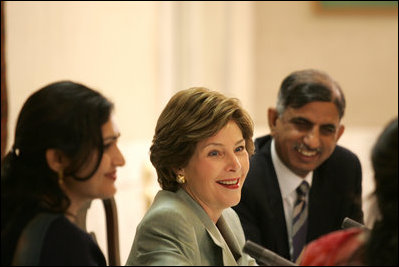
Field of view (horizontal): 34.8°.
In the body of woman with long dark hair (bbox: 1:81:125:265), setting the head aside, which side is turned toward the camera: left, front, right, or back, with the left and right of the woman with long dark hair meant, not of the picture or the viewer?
right

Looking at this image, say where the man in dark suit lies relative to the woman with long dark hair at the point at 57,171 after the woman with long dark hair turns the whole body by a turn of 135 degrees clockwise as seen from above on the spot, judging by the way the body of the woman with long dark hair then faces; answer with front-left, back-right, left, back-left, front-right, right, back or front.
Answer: back

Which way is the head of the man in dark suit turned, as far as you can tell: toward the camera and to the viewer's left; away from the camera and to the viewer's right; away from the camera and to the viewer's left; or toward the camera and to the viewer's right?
toward the camera and to the viewer's left

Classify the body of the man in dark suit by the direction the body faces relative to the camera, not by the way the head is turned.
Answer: toward the camera

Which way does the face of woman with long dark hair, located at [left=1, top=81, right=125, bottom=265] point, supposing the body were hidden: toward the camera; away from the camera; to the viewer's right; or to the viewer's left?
to the viewer's right
